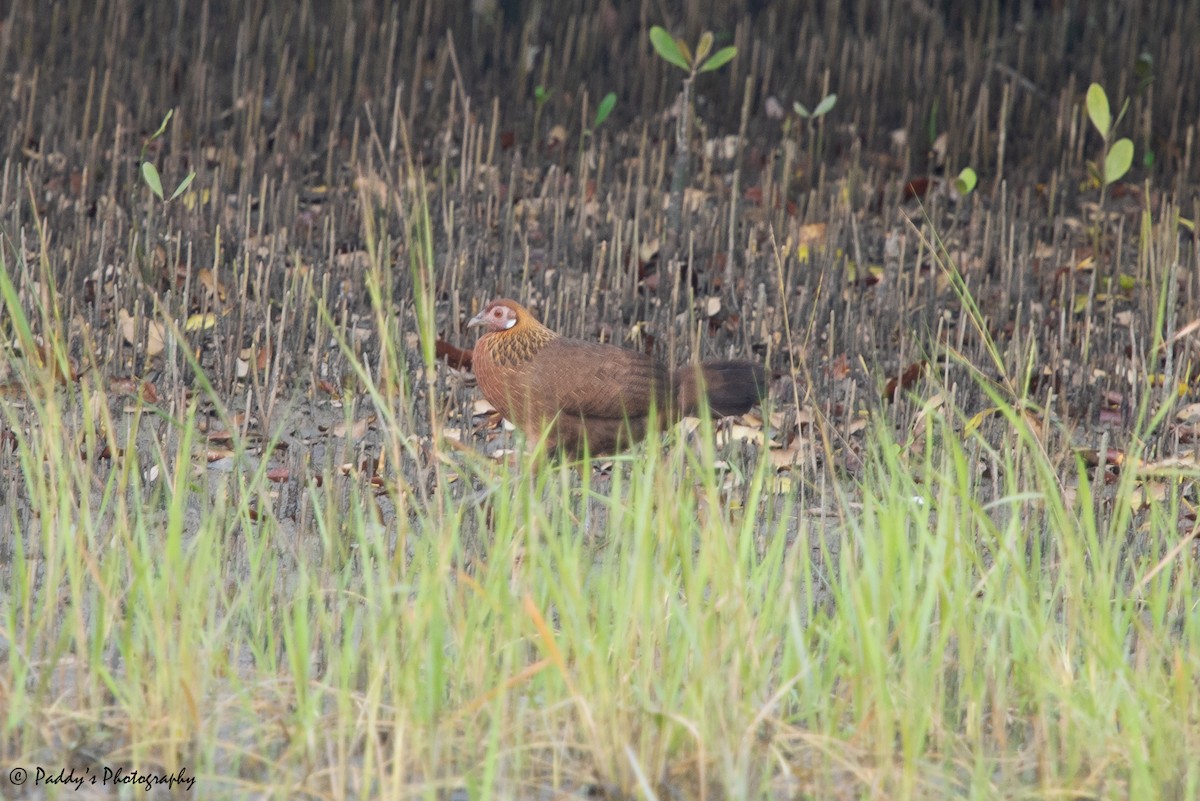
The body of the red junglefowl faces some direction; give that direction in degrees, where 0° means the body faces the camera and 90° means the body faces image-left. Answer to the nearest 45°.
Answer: approximately 90°

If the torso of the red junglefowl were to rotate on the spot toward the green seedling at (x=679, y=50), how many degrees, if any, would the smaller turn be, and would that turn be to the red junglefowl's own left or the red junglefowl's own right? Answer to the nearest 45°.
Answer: approximately 90° to the red junglefowl's own right

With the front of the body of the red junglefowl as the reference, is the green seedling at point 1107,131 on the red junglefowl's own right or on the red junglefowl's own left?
on the red junglefowl's own right

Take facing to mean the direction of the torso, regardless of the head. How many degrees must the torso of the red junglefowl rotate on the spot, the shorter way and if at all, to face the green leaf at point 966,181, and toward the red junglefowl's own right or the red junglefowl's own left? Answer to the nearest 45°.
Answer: approximately 135° to the red junglefowl's own right
